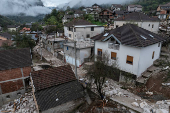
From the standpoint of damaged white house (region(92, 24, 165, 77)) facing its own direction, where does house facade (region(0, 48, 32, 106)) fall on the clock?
The house facade is roughly at 1 o'clock from the damaged white house.

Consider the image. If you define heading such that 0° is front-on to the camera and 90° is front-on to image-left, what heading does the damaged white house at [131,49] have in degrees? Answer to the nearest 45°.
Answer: approximately 45°
